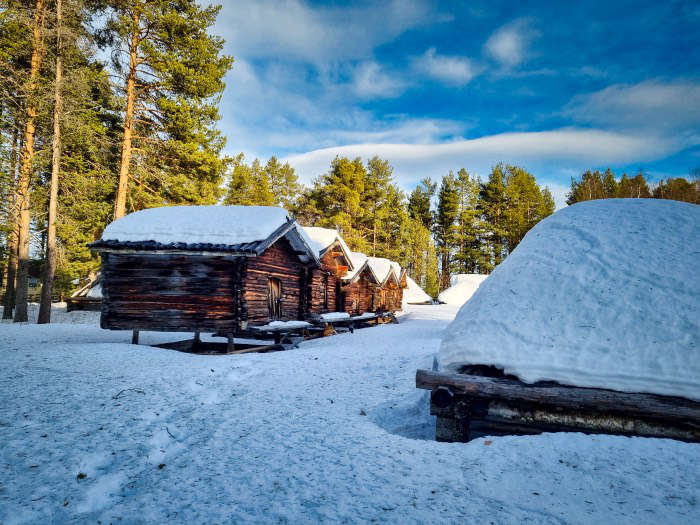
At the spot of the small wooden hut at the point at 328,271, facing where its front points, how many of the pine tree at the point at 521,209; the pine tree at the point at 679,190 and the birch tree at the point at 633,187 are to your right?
0

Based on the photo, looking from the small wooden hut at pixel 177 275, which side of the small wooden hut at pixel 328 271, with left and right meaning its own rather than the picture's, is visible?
right

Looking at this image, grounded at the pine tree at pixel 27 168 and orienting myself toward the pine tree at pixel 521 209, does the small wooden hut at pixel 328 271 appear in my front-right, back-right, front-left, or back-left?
front-right

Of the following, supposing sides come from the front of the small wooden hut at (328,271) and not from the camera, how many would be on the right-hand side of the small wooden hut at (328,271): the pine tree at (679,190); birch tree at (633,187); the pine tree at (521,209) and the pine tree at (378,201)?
0

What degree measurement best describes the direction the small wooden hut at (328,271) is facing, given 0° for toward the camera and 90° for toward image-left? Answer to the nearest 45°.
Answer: approximately 315°

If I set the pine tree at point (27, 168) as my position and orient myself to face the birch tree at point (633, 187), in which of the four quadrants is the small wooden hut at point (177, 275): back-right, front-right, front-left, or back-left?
front-right

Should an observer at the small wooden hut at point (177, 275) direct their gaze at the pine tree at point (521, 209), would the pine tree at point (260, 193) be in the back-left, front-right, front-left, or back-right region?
front-left

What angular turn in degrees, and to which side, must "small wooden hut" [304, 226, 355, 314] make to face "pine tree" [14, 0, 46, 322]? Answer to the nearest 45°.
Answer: approximately 135° to its right

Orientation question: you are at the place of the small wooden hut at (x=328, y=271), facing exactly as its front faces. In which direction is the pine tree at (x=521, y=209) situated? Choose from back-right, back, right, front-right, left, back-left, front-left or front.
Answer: left

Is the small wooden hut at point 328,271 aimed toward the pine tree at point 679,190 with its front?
no

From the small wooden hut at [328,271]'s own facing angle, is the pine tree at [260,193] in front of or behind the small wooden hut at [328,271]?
behind

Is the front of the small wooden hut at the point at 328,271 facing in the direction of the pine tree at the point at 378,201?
no

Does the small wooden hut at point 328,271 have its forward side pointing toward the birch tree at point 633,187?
no
